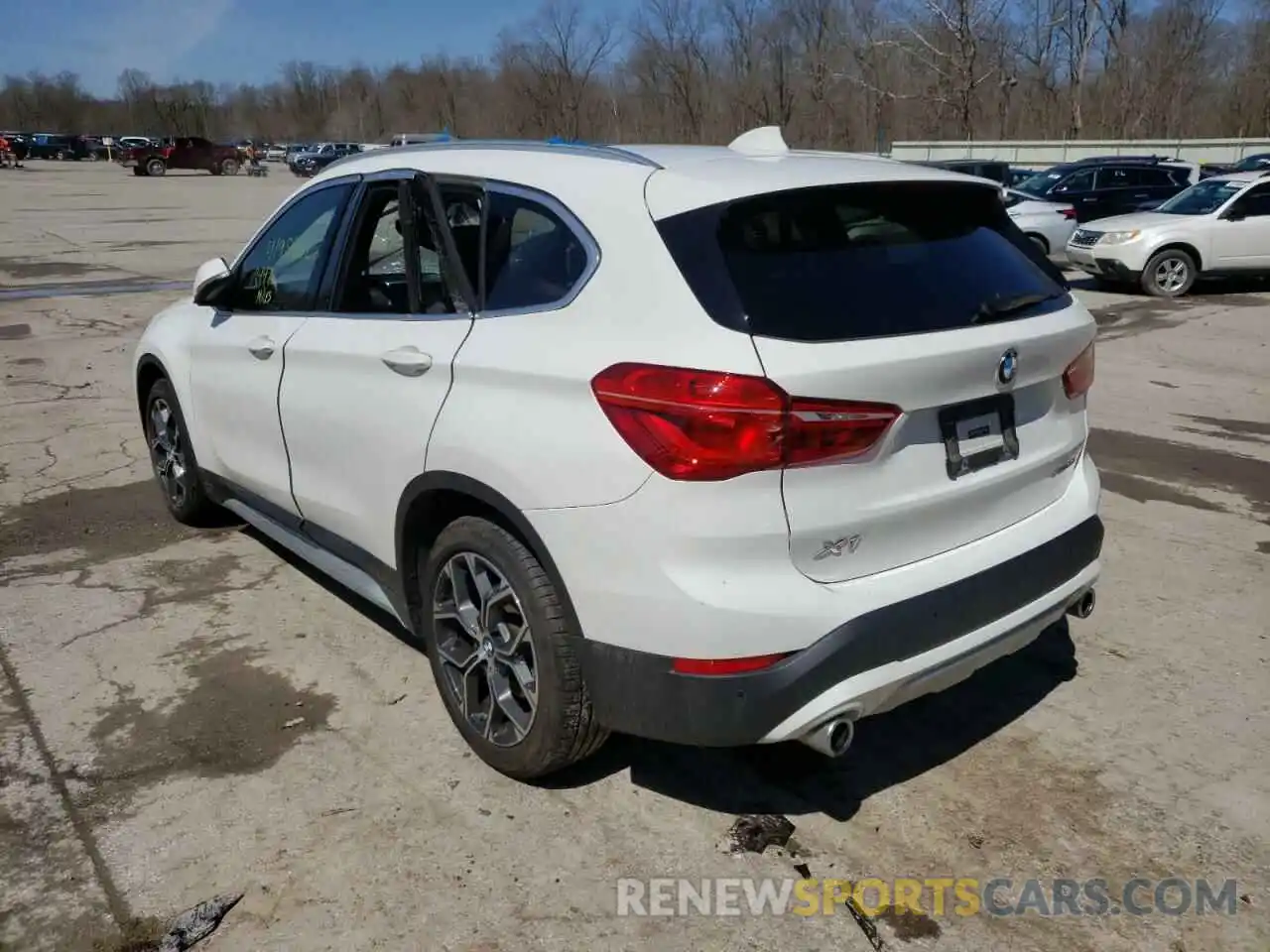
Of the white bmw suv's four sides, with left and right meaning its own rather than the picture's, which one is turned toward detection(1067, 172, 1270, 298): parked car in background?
right

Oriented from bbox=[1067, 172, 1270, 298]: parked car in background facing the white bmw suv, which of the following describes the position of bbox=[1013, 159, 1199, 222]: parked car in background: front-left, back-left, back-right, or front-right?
back-right

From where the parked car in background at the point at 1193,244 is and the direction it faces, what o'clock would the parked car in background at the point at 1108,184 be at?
the parked car in background at the point at 1108,184 is roughly at 4 o'clock from the parked car in background at the point at 1193,244.

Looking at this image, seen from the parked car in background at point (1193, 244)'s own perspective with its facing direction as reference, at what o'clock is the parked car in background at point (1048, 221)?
the parked car in background at point (1048, 221) is roughly at 3 o'clock from the parked car in background at point (1193, 244).

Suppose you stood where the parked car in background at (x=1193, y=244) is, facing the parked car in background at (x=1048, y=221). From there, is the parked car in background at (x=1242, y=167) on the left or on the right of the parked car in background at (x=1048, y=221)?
right

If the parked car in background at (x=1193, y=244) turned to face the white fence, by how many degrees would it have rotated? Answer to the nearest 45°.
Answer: approximately 135° to its right

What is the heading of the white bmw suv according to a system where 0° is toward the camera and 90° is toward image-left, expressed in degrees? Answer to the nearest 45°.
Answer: approximately 135°

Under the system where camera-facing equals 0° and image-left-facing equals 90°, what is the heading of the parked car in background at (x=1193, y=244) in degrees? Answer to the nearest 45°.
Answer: approximately 45°

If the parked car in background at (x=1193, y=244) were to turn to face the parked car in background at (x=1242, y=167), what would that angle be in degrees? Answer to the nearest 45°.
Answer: approximately 135° to its right

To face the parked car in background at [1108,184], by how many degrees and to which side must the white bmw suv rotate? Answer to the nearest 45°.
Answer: approximately 90° to its right
